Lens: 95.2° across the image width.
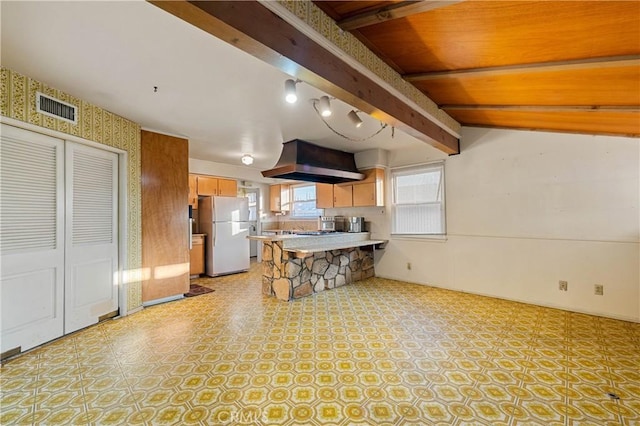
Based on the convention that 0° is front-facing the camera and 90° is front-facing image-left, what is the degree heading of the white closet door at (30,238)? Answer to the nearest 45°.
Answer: approximately 315°

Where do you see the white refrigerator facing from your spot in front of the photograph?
facing the viewer and to the right of the viewer

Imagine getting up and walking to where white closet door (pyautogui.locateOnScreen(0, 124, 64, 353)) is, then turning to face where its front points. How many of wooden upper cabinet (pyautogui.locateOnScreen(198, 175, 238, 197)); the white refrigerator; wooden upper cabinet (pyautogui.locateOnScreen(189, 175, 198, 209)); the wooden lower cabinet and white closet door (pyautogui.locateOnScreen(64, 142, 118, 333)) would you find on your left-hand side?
5

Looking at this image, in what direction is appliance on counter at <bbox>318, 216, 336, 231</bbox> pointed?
toward the camera

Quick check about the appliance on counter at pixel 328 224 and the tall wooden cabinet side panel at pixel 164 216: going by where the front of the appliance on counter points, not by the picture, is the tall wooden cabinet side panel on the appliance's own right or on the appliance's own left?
on the appliance's own right

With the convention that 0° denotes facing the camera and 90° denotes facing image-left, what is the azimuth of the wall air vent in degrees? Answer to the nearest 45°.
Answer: approximately 315°

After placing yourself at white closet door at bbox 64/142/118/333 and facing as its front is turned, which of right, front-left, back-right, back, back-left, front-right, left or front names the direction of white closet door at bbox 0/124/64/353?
right

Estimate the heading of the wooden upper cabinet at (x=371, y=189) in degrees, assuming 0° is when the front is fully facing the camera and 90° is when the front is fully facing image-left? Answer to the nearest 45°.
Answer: approximately 45°

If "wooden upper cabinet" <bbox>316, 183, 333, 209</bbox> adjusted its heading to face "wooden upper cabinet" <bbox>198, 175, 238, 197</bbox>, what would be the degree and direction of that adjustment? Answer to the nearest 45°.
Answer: approximately 90° to its right

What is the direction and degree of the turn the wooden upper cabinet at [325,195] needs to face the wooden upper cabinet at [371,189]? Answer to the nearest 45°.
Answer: approximately 45° to its left

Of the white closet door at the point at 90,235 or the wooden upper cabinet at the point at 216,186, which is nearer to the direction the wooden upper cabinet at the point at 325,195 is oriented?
the white closet door

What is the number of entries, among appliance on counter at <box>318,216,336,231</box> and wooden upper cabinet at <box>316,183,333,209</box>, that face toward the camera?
2

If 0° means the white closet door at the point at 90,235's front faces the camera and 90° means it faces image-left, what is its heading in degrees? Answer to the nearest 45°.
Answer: approximately 315°

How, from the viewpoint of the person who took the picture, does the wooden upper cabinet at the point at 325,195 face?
facing the viewer

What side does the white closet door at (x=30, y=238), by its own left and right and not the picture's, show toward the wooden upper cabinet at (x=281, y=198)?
left

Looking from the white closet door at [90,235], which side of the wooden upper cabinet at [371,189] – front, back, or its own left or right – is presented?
front
